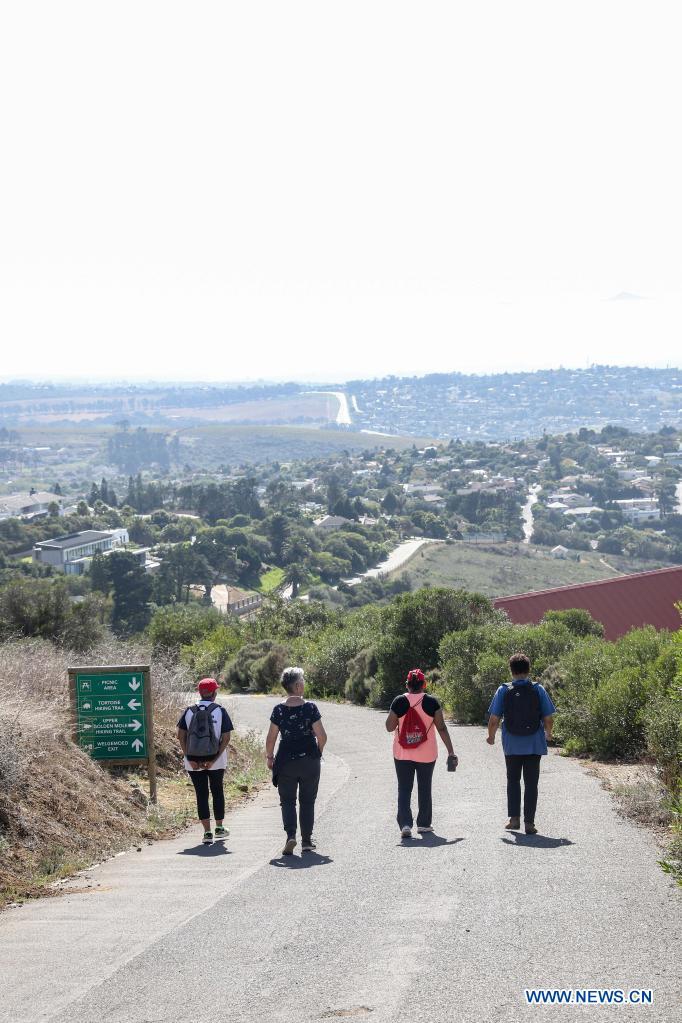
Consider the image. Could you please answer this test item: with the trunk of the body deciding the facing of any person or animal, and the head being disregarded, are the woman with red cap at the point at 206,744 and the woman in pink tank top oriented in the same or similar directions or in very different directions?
same or similar directions

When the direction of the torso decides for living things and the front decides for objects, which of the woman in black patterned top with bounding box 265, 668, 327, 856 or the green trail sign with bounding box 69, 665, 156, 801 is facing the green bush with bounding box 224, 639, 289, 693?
the woman in black patterned top

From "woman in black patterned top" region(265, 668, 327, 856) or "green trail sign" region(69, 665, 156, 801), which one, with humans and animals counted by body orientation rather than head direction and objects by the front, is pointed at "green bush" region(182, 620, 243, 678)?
the woman in black patterned top

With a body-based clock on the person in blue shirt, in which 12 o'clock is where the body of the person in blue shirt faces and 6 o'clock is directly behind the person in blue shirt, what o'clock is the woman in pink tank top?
The woman in pink tank top is roughly at 9 o'clock from the person in blue shirt.

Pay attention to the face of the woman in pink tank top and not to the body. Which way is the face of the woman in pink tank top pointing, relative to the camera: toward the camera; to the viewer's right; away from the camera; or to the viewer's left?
away from the camera

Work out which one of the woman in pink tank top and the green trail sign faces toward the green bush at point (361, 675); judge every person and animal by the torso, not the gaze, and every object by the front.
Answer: the woman in pink tank top

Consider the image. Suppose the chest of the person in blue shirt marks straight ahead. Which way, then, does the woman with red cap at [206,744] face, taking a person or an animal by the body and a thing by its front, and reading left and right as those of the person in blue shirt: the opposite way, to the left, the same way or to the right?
the same way

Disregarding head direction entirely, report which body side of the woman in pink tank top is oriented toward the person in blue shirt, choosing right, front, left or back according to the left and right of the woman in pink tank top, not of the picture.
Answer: right

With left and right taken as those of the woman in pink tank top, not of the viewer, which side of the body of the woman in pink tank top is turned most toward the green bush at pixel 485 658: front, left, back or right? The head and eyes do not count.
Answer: front

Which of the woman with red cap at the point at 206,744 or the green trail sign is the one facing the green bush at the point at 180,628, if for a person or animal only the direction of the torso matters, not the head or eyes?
the woman with red cap

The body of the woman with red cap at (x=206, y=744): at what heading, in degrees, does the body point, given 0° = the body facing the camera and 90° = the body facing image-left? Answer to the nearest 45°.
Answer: approximately 180°

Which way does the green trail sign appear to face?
toward the camera

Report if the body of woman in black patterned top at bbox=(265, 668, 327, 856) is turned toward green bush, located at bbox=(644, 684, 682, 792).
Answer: no

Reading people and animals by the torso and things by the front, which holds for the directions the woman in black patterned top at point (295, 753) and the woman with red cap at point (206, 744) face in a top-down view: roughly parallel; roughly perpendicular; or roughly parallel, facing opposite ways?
roughly parallel

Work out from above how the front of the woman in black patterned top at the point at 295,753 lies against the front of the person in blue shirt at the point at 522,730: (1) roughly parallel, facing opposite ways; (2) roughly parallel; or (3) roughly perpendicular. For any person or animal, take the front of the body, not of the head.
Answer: roughly parallel

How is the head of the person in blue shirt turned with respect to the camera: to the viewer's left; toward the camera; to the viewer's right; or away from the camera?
away from the camera

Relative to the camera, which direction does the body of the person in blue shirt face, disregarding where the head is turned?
away from the camera

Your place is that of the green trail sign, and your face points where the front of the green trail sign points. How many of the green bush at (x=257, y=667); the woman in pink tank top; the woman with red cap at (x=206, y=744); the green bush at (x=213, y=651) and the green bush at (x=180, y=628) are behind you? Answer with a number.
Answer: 3

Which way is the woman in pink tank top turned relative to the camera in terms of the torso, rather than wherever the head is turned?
away from the camera

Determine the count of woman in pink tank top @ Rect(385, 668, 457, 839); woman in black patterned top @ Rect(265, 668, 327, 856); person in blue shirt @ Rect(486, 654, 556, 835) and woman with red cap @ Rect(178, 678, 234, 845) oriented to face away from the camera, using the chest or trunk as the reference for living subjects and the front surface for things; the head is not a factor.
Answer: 4
